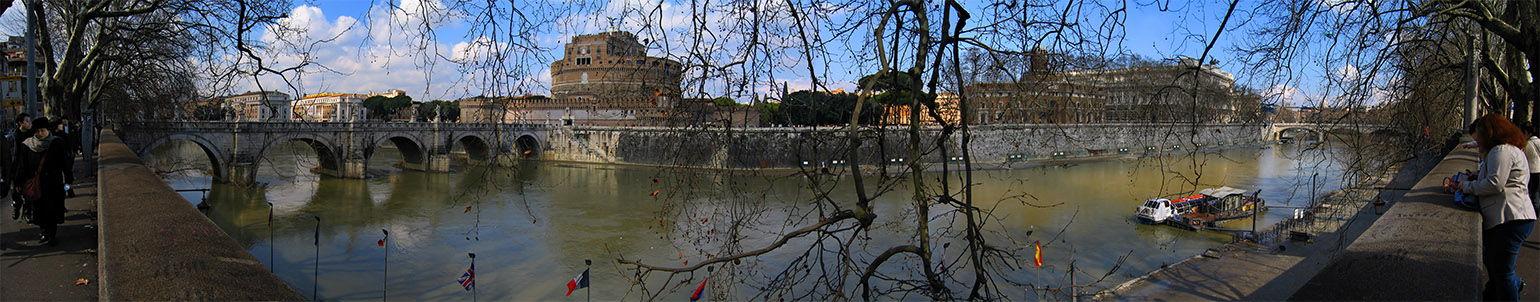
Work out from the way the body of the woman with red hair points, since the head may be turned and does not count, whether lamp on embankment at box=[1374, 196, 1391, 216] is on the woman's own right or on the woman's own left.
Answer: on the woman's own right

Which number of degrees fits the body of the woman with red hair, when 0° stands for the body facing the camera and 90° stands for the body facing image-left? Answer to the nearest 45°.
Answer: approximately 90°

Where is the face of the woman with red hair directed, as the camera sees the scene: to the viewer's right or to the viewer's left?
to the viewer's left

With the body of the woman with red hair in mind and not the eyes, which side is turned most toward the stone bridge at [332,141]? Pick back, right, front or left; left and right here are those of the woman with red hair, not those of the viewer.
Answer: left
